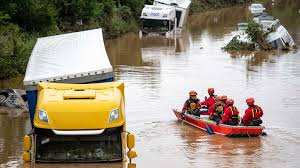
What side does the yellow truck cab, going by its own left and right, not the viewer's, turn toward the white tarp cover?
back

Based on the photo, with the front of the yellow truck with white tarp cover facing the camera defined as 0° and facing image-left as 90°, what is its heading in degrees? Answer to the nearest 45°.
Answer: approximately 0°

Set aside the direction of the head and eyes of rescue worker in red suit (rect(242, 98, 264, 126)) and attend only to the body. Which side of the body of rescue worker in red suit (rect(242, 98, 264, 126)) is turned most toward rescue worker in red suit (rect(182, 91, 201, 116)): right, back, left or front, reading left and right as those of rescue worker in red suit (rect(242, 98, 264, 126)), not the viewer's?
front

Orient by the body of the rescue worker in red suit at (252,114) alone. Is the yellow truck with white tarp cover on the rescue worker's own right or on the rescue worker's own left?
on the rescue worker's own left

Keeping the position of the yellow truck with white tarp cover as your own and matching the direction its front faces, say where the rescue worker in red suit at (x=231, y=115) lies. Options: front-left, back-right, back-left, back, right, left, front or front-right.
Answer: back-left

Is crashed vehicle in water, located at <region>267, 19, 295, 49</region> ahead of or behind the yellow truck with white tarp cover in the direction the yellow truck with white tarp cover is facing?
behind

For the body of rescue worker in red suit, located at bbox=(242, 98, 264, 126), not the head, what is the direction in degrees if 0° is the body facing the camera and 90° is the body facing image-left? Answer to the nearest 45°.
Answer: approximately 135°

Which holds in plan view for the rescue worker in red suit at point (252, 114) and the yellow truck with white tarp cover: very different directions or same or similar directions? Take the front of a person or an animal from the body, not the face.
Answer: very different directions
